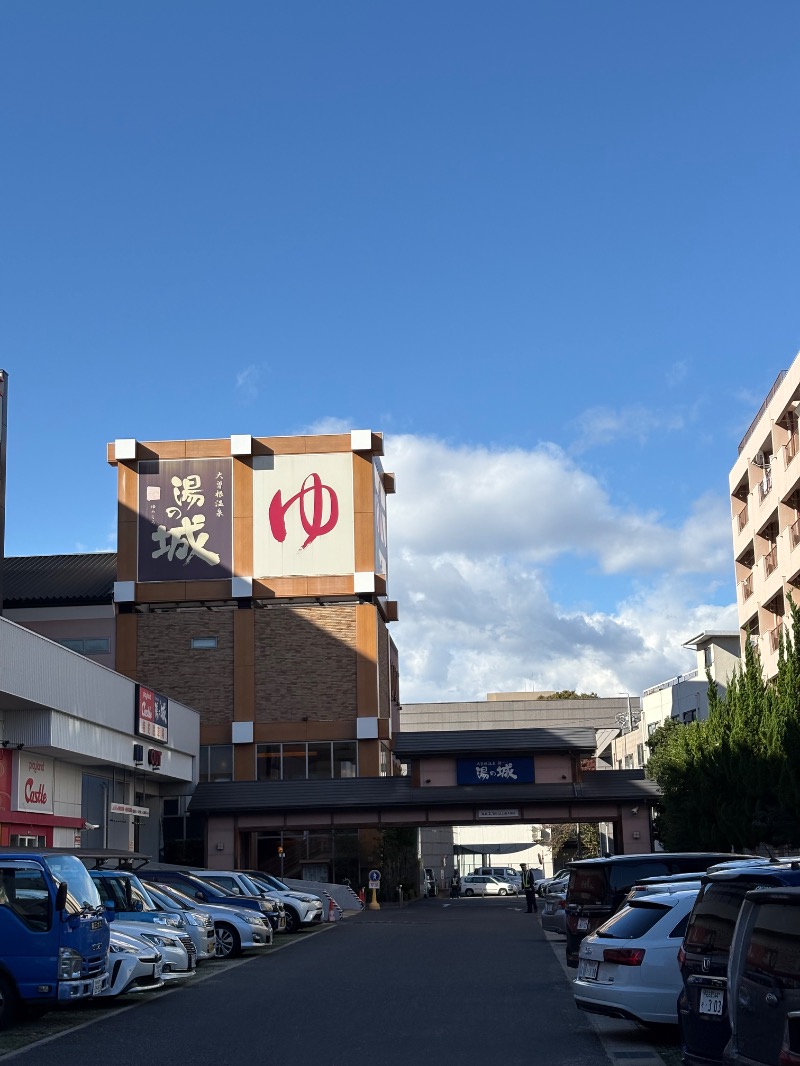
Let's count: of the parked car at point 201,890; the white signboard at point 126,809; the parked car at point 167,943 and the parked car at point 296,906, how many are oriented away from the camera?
0

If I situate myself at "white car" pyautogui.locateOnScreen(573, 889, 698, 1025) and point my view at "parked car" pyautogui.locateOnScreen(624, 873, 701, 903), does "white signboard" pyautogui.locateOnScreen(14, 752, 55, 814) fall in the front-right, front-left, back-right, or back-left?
front-left

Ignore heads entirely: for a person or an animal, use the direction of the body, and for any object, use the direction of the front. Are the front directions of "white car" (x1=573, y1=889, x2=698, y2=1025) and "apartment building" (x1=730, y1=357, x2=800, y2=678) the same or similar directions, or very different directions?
very different directions

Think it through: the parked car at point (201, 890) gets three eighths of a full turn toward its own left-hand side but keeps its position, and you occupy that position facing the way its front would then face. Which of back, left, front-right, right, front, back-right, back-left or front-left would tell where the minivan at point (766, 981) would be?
back

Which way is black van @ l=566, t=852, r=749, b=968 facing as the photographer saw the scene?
facing away from the viewer and to the right of the viewer

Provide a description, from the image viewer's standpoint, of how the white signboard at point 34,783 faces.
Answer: facing the viewer and to the right of the viewer

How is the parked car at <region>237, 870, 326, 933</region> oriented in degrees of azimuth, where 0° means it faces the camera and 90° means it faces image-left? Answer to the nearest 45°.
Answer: approximately 315°

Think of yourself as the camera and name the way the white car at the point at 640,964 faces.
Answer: facing away from the viewer and to the right of the viewer

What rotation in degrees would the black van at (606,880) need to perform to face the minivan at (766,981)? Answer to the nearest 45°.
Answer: approximately 135° to its right

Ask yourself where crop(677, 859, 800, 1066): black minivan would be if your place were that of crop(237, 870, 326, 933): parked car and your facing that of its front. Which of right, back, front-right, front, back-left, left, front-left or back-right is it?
front-right

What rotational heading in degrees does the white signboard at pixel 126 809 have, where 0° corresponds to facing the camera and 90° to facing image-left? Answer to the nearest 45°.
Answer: approximately 315°

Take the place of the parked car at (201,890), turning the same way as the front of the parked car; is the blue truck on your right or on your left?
on your right

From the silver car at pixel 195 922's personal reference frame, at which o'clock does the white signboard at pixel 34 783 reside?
The white signboard is roughly at 7 o'clock from the silver car.
